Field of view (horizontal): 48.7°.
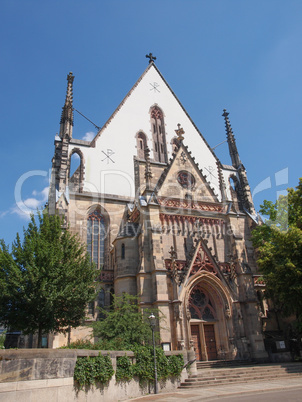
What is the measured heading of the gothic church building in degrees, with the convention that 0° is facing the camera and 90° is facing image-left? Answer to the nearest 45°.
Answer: approximately 315°

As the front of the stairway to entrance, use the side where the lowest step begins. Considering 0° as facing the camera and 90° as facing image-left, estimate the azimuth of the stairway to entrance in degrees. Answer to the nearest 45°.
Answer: approximately 315°

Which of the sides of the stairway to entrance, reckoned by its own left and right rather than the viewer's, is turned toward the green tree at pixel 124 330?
right

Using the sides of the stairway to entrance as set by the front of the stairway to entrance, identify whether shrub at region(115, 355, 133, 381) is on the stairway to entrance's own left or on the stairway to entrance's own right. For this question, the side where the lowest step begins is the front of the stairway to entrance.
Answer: on the stairway to entrance's own right

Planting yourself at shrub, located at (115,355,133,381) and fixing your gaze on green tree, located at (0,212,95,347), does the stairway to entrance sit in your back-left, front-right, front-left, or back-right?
back-right

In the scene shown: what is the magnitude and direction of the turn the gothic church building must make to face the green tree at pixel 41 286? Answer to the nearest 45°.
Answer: approximately 90° to its right

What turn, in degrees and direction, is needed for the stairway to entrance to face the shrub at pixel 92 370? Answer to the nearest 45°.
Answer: approximately 90° to its right
